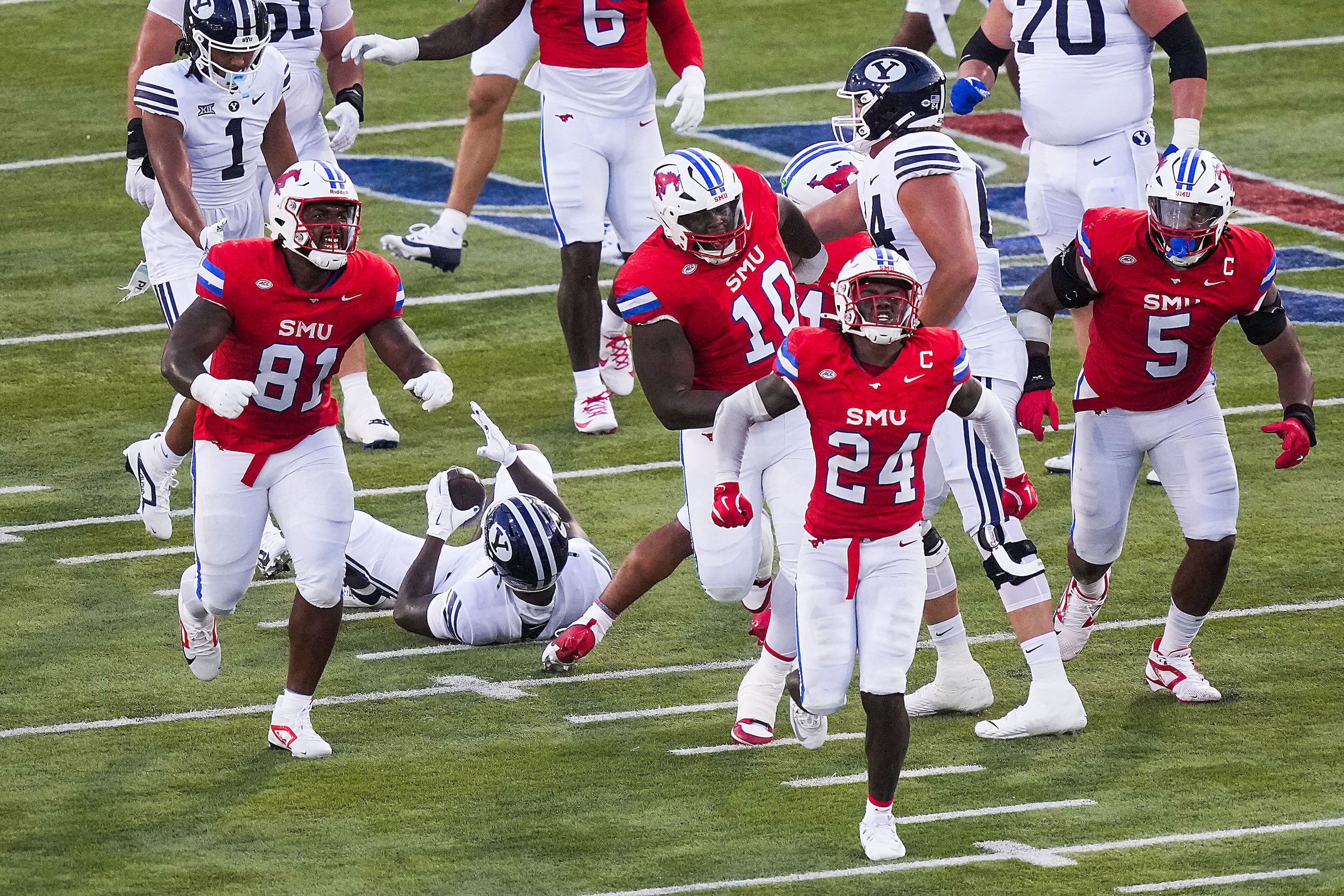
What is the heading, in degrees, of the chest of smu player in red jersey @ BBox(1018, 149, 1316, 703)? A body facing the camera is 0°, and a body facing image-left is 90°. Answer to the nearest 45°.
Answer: approximately 0°

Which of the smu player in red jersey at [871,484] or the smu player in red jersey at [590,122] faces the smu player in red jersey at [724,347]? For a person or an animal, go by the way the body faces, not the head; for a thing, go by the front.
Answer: the smu player in red jersey at [590,122]

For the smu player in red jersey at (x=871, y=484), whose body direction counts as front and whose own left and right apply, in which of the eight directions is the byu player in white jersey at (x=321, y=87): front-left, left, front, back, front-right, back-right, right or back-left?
back-right

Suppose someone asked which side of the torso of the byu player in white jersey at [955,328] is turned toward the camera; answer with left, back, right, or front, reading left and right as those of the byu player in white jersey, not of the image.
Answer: left

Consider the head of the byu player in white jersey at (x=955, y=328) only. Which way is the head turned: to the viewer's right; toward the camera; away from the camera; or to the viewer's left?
to the viewer's left

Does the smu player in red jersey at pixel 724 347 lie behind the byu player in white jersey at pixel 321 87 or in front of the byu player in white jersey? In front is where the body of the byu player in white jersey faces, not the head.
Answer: in front

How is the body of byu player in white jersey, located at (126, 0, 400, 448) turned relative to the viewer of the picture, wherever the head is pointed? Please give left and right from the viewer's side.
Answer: facing the viewer and to the right of the viewer
